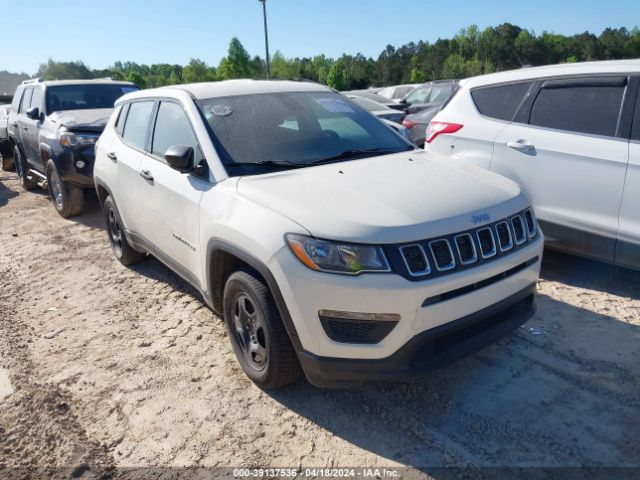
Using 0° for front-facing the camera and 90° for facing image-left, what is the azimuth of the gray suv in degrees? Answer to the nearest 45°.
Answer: approximately 315°

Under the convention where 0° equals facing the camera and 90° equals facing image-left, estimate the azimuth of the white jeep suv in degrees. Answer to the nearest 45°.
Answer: approximately 315°

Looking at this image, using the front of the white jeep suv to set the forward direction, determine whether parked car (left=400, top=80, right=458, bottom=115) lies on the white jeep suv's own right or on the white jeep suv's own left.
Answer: on the white jeep suv's own left

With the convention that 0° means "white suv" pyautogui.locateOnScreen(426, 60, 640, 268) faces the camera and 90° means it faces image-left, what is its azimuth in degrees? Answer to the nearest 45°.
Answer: approximately 315°

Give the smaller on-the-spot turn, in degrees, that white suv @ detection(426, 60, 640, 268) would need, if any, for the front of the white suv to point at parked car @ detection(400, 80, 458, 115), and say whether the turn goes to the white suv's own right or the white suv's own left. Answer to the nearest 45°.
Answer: approximately 135° to the white suv's own left

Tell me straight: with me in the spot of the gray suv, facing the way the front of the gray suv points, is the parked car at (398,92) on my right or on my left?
on my left

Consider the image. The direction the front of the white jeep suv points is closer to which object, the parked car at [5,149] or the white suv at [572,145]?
the white suv

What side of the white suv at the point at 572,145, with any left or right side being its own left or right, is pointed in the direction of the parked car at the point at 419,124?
back

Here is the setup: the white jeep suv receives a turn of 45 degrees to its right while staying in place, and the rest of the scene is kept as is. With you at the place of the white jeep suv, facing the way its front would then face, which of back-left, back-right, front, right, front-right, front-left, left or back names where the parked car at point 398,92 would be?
back
